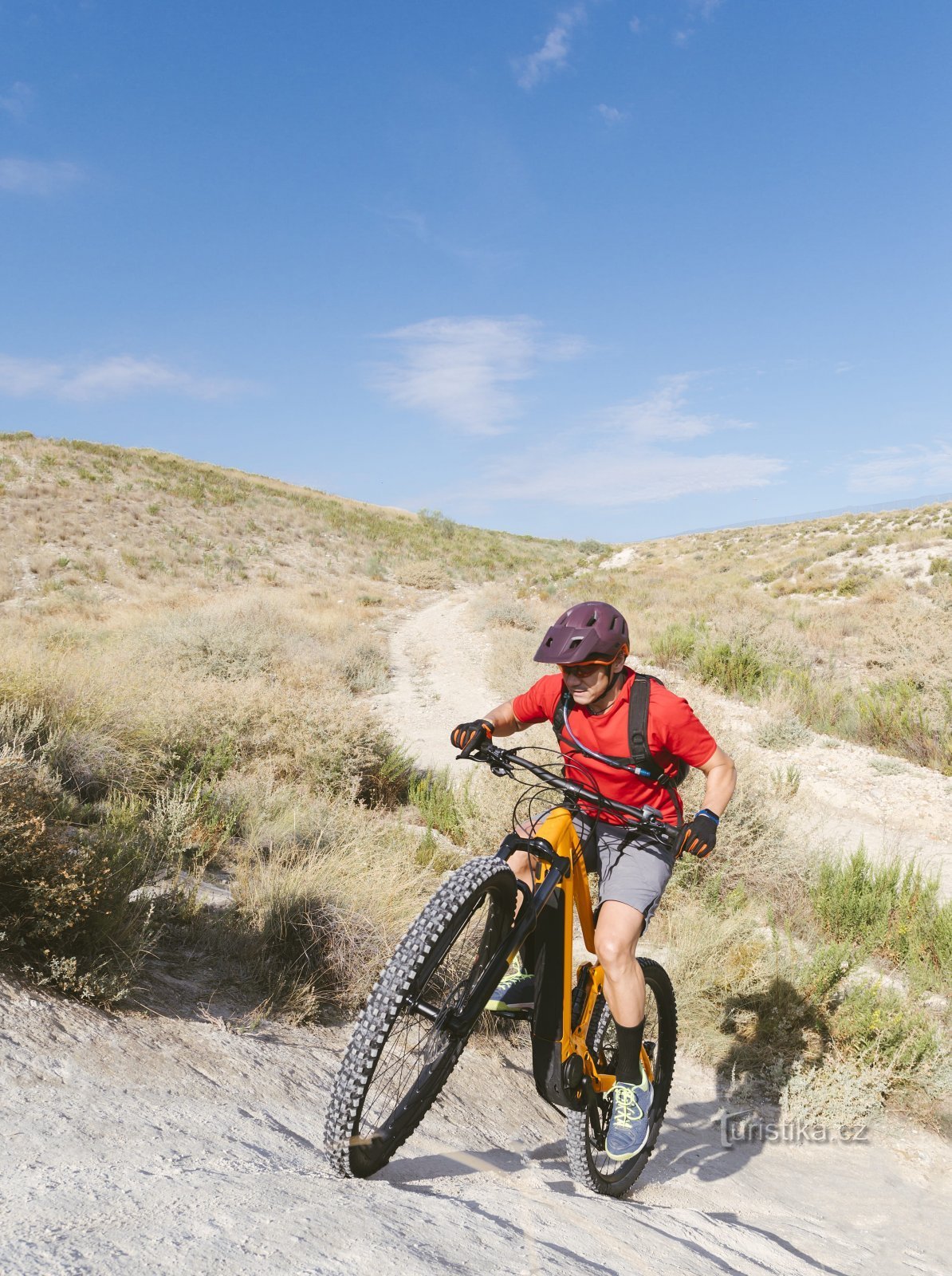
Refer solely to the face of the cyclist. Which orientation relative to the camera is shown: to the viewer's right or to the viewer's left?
to the viewer's left

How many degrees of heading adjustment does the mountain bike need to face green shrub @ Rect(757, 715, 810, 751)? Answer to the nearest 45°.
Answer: approximately 135° to its right

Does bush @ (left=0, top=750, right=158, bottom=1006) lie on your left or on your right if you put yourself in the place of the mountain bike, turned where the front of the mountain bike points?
on your right

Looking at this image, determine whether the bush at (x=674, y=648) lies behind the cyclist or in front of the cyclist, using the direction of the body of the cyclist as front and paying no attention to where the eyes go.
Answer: behind

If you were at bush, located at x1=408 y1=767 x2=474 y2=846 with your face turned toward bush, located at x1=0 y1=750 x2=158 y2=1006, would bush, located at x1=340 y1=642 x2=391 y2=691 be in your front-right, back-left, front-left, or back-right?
back-right

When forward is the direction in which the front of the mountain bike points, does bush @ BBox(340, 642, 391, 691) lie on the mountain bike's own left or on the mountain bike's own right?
on the mountain bike's own right

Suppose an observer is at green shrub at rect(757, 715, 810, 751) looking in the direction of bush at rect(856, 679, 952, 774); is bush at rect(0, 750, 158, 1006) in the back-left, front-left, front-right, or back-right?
back-right

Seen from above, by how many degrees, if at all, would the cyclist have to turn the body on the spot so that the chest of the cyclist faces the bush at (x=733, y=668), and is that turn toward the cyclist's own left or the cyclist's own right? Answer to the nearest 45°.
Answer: approximately 135° to the cyclist's own right

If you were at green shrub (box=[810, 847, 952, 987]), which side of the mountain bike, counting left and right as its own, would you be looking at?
back

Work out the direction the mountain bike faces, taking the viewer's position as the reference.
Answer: facing the viewer and to the left of the viewer

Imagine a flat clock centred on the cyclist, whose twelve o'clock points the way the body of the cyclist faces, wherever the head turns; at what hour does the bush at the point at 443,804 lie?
The bush is roughly at 4 o'clock from the cyclist.

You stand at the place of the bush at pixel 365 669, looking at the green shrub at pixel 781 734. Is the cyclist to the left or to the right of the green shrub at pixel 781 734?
right
